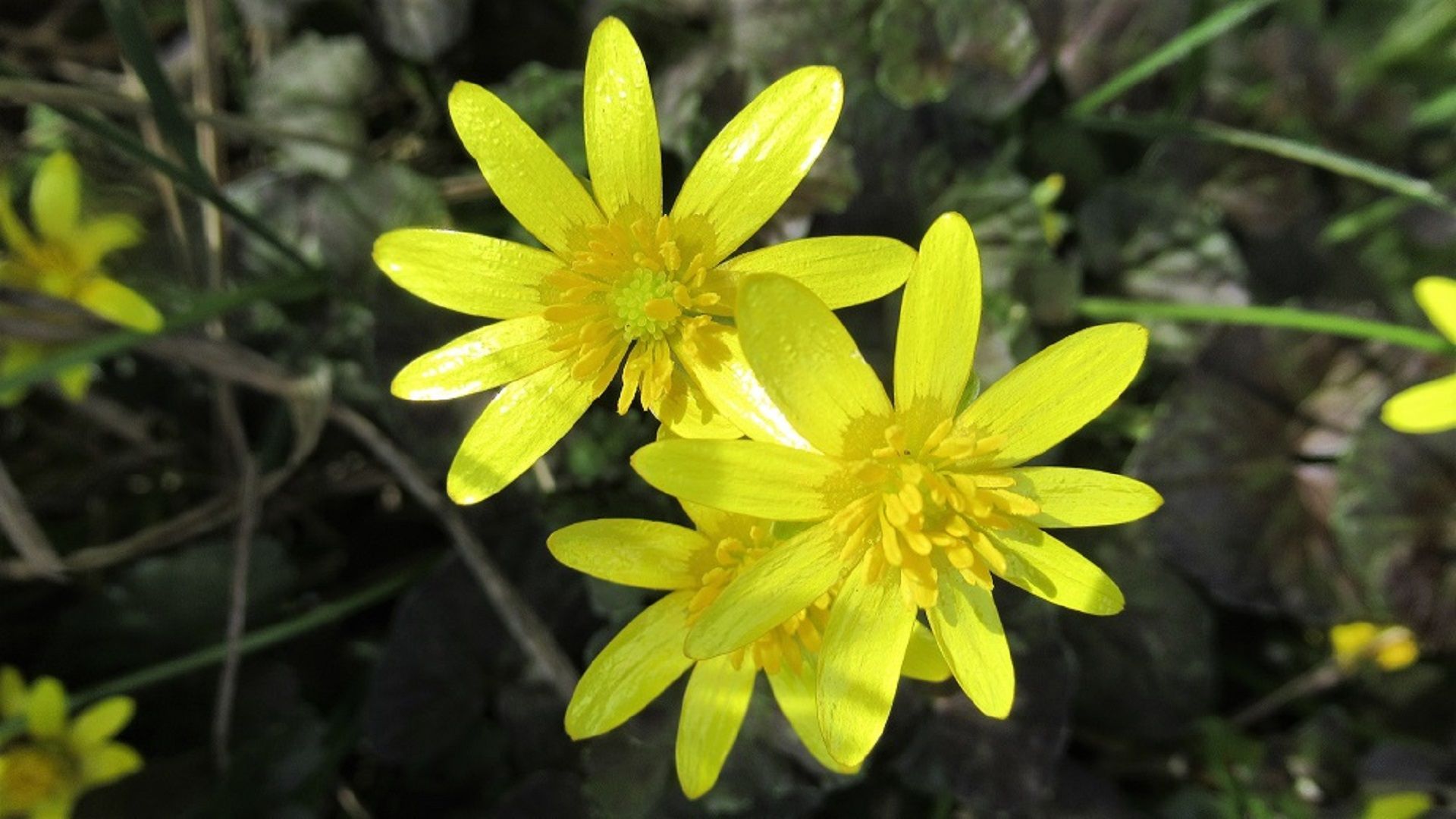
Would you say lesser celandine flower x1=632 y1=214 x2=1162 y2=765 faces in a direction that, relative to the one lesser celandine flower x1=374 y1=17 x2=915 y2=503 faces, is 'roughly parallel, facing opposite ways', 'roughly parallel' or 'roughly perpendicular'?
roughly parallel

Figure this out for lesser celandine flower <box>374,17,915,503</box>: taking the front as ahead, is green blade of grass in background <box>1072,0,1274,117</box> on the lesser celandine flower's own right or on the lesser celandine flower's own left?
on the lesser celandine flower's own left

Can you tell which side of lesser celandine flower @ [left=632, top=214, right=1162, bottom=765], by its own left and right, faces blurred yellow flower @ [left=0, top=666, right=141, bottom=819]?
right

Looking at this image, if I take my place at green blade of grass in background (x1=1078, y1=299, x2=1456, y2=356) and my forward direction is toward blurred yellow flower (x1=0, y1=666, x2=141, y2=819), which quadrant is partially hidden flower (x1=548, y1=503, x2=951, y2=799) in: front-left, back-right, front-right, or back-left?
front-left

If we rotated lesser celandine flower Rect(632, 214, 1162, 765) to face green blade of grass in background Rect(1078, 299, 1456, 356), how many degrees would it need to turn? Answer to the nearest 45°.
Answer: approximately 135° to its left

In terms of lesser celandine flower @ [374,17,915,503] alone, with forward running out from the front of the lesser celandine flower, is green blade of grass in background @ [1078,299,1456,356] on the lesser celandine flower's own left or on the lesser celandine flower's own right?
on the lesser celandine flower's own left

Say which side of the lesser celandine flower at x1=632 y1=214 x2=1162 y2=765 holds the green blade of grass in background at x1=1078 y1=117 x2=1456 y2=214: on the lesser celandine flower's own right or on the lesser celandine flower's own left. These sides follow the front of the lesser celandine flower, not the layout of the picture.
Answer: on the lesser celandine flower's own left

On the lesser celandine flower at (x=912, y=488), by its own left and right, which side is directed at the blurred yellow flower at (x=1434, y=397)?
left

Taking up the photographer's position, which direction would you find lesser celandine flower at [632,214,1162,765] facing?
facing the viewer

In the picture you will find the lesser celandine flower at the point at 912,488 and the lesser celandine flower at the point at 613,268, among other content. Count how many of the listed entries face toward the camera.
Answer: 2

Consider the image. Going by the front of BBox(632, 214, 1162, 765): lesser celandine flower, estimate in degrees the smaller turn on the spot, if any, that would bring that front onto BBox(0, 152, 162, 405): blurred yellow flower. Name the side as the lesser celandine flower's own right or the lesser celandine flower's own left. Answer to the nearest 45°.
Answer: approximately 135° to the lesser celandine flower's own right

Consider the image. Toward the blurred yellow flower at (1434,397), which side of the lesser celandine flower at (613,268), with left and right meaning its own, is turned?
left
